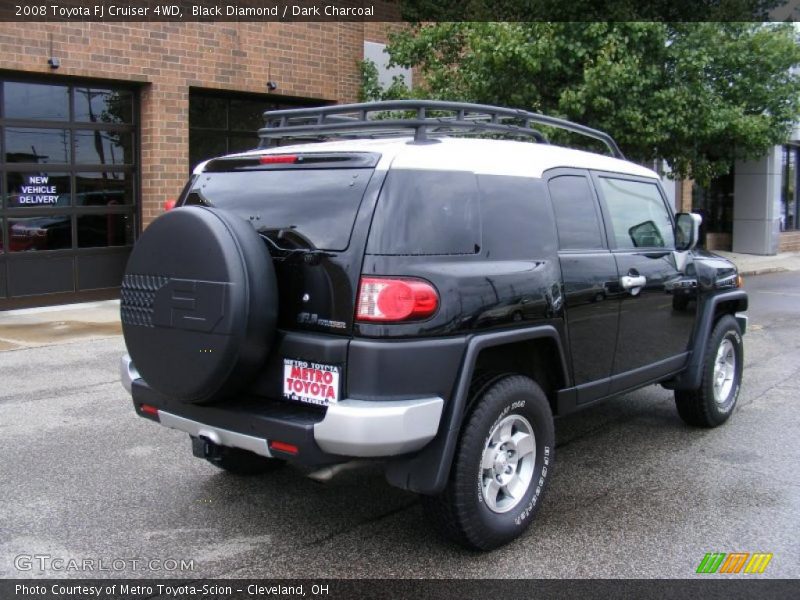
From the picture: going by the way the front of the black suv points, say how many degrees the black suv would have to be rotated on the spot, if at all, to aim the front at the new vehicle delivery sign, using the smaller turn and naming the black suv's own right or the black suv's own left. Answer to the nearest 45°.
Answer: approximately 90° to the black suv's own left

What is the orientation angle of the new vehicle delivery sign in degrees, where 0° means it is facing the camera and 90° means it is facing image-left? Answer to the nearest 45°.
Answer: approximately 0°

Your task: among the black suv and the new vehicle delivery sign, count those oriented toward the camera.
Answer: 1

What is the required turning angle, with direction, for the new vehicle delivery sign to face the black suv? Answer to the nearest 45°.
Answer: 0° — it already faces it

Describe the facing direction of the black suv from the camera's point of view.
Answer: facing away from the viewer and to the right of the viewer
